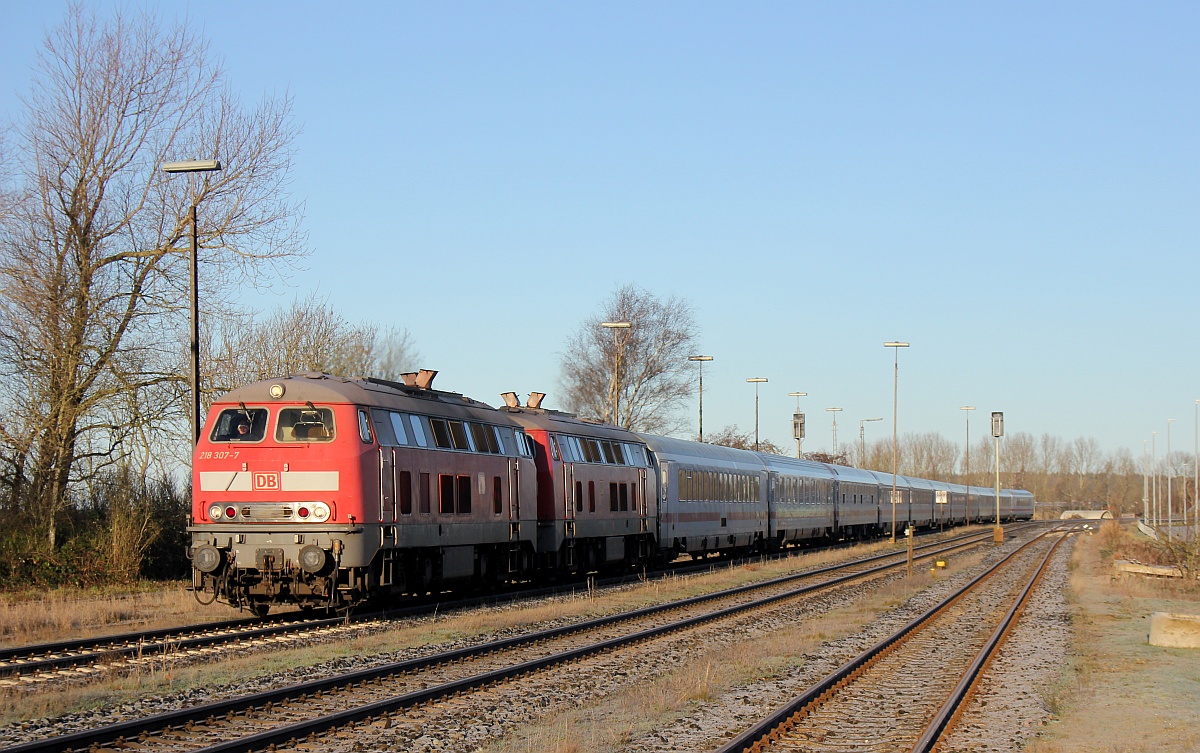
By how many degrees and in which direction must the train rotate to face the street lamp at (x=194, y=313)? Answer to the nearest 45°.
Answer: approximately 90° to its right

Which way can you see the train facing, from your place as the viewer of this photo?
facing the viewer and to the left of the viewer

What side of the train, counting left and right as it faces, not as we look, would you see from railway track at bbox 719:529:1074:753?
left
